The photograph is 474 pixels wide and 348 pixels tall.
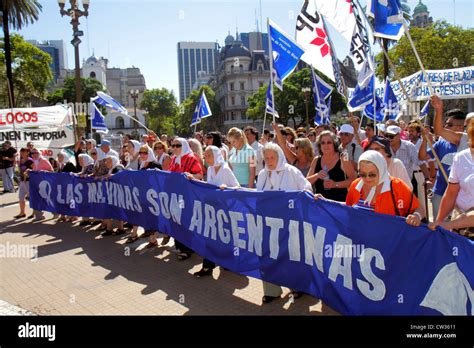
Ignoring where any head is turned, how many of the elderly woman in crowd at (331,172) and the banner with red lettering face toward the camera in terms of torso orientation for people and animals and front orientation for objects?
2

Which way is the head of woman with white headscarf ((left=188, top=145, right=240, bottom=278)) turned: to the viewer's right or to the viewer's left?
to the viewer's left

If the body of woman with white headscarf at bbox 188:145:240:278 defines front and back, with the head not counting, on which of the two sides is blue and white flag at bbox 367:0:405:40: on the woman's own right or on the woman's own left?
on the woman's own left

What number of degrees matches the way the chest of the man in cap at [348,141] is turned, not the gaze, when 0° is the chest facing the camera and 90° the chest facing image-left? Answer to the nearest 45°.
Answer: approximately 45°
